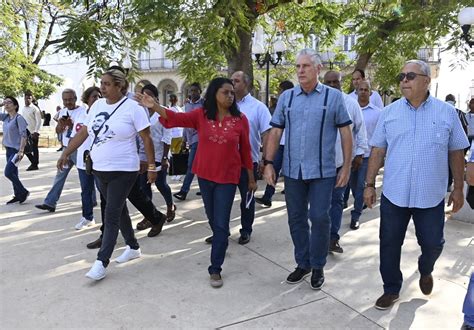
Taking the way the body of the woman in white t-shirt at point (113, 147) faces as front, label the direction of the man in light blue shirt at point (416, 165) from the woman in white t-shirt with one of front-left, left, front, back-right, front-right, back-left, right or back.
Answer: left

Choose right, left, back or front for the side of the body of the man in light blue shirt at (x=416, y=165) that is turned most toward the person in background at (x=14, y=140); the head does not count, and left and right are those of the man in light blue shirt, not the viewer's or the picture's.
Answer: right

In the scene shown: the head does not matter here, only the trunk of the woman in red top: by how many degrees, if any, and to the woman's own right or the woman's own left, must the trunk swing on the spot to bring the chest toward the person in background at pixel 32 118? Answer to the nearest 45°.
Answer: approximately 135° to the woman's own right

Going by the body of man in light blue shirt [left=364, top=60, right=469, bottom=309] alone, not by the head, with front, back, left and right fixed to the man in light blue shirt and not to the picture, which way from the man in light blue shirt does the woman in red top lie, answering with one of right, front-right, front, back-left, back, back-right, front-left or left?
right

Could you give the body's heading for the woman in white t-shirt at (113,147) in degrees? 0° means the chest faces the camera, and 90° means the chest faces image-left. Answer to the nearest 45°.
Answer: approximately 45°

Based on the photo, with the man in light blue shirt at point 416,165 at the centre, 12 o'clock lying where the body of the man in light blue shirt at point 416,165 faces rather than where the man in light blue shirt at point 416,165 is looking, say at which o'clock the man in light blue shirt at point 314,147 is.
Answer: the man in light blue shirt at point 314,147 is roughly at 3 o'clock from the man in light blue shirt at point 416,165.

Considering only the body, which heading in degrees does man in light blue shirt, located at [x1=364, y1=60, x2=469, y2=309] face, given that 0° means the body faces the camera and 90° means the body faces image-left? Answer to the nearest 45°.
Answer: approximately 0°
